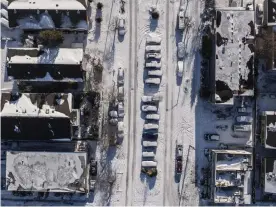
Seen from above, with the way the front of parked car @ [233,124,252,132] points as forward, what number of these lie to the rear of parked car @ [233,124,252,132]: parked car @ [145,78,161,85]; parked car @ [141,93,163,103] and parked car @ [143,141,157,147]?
3

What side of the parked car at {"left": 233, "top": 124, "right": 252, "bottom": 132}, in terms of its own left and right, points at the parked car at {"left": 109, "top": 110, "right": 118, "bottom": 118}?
back

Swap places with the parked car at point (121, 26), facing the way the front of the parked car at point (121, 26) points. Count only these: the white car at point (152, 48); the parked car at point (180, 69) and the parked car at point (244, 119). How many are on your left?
3

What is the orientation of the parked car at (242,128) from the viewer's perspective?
to the viewer's right

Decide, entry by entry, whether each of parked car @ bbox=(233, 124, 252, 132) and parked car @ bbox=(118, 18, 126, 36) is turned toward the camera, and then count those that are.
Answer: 1

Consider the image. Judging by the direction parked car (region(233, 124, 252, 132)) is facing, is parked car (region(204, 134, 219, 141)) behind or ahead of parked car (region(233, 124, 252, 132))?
behind

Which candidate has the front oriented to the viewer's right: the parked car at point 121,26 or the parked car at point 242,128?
the parked car at point 242,128

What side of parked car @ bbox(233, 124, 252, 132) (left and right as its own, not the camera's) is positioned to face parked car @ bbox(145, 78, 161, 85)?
back

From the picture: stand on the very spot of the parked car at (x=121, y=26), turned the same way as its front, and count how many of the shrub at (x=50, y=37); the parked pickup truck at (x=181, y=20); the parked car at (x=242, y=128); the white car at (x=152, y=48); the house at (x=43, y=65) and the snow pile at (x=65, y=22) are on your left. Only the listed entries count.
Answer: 3

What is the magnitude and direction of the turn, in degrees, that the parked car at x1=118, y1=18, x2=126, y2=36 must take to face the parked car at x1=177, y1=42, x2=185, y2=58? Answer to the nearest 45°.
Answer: approximately 90° to its left
